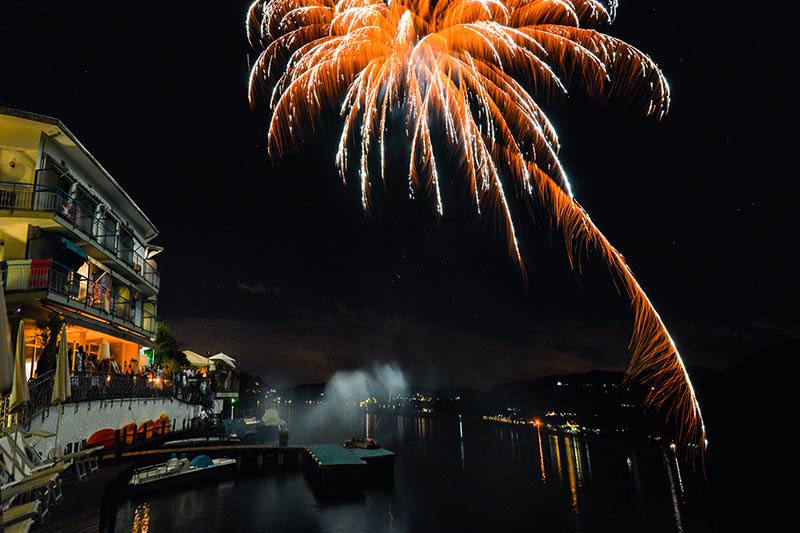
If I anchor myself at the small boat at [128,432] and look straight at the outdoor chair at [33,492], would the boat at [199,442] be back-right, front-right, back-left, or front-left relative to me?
back-left

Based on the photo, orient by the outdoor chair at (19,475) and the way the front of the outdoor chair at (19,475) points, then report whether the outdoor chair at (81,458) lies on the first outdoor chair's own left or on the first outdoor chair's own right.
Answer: on the first outdoor chair's own left

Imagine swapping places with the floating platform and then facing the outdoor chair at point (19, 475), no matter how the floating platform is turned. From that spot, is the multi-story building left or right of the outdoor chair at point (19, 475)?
right

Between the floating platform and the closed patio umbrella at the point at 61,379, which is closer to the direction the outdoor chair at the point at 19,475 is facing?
the floating platform

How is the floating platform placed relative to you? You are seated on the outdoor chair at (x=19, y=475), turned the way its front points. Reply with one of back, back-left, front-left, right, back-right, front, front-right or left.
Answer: front-left

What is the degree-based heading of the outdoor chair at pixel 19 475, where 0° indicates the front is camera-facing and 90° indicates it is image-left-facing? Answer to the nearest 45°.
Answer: approximately 270°

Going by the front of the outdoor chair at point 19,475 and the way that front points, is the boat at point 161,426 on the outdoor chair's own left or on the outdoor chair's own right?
on the outdoor chair's own left

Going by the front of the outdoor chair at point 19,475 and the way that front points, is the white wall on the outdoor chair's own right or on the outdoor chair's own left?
on the outdoor chair's own left

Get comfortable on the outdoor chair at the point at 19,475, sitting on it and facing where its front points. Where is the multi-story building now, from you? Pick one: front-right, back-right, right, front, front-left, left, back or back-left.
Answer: left

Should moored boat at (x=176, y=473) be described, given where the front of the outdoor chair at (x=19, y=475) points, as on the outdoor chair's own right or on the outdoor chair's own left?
on the outdoor chair's own left

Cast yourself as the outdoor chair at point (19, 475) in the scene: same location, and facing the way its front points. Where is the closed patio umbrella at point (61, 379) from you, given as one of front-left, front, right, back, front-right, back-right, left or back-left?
left
